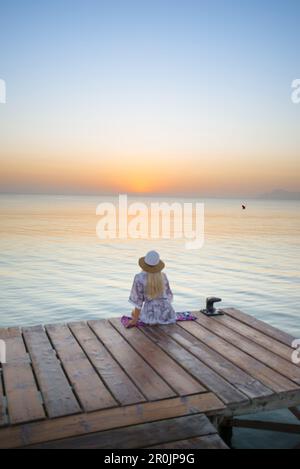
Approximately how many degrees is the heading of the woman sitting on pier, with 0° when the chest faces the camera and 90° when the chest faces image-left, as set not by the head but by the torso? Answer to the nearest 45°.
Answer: approximately 180°

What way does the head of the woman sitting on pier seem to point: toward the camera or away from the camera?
away from the camera
